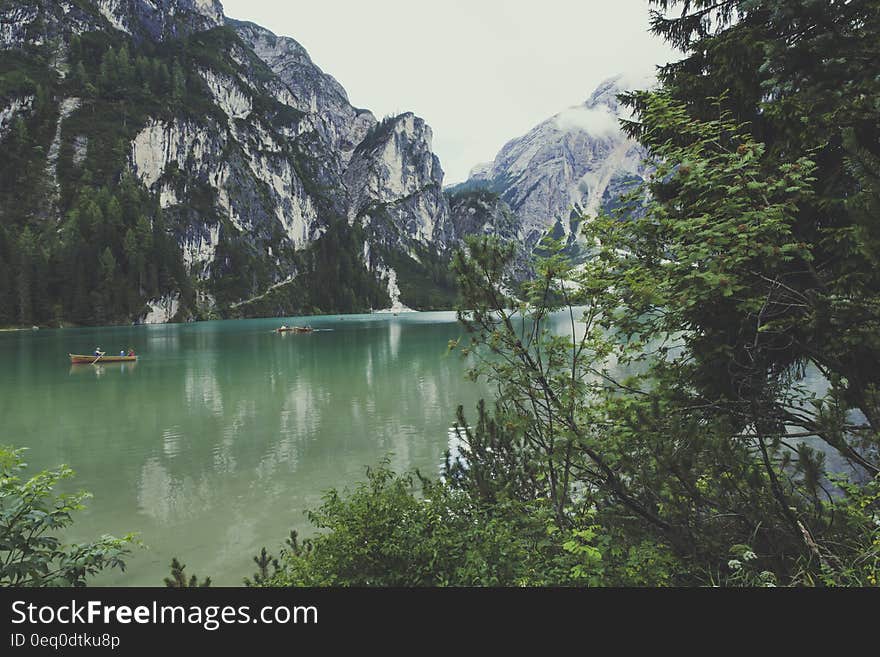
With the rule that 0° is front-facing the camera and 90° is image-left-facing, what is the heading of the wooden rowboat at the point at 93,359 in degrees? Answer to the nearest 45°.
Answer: approximately 90°
